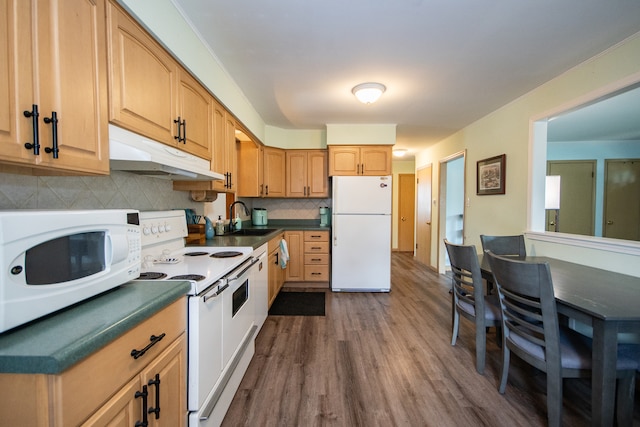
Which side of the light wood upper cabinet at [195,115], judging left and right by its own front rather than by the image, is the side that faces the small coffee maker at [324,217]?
left

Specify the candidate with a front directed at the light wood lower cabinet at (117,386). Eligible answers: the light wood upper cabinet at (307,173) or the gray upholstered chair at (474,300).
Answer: the light wood upper cabinet

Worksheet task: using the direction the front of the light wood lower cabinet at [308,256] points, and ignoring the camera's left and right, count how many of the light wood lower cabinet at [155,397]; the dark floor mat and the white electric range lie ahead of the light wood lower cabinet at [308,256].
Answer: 3

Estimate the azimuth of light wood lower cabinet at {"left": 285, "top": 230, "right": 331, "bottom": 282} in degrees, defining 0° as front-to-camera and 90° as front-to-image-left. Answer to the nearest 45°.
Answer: approximately 0°

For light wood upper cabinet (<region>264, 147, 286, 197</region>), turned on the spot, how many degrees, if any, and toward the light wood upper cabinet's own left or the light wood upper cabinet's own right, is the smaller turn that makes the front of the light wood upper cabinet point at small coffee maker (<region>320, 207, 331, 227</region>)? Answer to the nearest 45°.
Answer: approximately 45° to the light wood upper cabinet's own left

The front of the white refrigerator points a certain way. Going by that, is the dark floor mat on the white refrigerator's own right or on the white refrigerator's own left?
on the white refrigerator's own right

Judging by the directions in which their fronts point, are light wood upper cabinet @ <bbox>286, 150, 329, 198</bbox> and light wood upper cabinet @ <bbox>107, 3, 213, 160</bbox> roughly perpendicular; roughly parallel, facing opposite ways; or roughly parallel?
roughly perpendicular

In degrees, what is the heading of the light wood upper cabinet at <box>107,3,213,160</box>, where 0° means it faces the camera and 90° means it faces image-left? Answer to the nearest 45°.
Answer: approximately 315°

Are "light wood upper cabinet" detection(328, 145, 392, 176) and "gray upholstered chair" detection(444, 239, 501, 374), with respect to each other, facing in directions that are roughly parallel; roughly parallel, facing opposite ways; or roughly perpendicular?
roughly perpendicular
